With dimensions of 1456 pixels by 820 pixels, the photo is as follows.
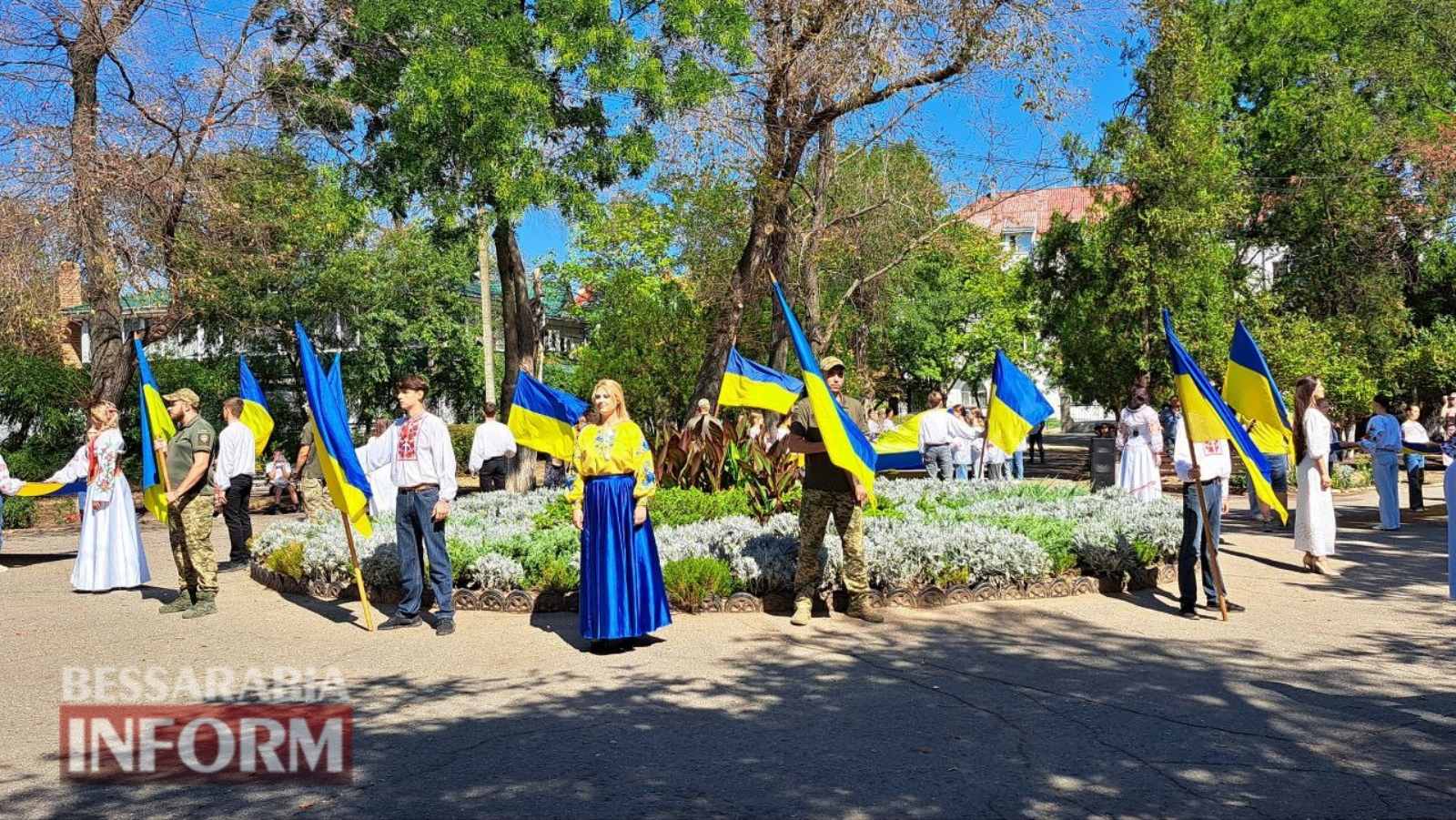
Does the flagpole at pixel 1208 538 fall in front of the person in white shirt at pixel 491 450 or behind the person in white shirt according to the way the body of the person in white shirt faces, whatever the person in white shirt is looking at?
behind

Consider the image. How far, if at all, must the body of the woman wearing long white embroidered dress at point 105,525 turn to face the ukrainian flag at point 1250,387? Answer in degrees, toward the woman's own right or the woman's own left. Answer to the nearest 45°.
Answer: approximately 135° to the woman's own left

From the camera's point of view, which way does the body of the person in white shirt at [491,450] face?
away from the camera

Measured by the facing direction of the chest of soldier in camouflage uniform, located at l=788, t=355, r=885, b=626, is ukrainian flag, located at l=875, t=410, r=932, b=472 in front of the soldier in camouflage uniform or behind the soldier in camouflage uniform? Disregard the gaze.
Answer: behind

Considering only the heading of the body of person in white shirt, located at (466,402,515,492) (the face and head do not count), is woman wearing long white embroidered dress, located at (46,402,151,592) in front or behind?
behind
